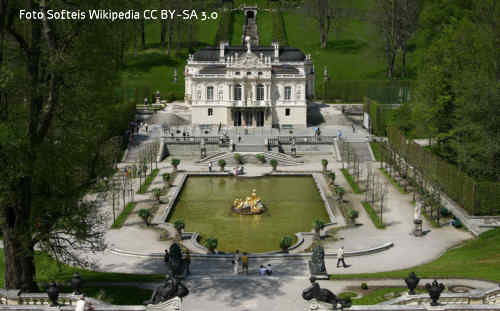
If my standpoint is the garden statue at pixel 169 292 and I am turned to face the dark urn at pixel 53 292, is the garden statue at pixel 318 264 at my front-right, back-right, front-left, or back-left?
back-right
